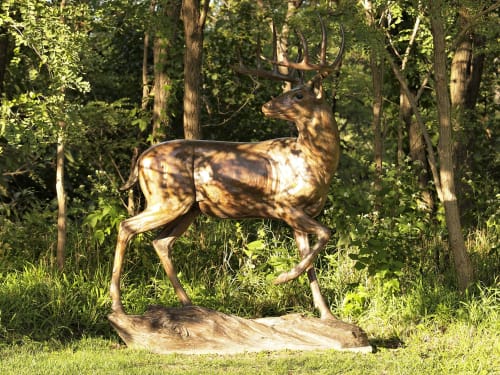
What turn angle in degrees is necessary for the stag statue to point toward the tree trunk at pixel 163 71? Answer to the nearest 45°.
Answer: approximately 90° to its left

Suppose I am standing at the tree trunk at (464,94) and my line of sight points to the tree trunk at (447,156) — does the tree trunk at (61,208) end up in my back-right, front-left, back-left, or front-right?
front-right

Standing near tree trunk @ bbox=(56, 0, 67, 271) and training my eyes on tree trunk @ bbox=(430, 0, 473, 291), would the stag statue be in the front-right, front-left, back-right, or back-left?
front-right

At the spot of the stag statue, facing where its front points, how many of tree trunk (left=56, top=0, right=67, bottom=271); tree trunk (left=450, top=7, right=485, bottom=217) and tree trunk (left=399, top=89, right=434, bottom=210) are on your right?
0

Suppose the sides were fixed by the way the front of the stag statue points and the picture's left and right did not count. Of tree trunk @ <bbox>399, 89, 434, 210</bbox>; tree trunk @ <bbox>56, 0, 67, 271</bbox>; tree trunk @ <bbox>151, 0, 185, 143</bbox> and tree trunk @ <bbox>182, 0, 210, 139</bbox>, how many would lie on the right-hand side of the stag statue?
0

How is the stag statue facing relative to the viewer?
to the viewer's right

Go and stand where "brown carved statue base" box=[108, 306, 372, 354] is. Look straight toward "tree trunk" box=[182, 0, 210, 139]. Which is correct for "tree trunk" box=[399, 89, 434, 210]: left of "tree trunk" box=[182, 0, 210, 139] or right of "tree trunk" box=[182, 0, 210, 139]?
right

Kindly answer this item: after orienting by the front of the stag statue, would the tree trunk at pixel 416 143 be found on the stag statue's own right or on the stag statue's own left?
on the stag statue's own left

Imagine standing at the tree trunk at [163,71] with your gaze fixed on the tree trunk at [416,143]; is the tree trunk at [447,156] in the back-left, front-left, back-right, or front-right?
front-right

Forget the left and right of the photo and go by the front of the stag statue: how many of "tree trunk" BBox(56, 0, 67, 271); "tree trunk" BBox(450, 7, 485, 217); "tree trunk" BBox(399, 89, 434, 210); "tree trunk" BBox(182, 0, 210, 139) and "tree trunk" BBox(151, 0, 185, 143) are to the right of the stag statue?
0

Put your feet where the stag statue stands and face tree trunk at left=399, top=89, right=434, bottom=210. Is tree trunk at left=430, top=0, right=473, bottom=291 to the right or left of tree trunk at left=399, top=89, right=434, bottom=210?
right

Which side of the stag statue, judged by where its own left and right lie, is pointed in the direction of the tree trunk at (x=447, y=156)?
front

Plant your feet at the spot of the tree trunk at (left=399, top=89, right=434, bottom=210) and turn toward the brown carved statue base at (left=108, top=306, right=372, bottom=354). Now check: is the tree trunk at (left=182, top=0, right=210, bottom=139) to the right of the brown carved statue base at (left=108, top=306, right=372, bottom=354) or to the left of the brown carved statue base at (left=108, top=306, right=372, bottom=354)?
right

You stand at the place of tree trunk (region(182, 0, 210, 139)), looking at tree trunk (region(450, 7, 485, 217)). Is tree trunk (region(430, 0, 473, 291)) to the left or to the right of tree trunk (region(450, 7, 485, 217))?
right

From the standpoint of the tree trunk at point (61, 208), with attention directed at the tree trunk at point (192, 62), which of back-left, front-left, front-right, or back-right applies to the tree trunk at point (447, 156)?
front-right

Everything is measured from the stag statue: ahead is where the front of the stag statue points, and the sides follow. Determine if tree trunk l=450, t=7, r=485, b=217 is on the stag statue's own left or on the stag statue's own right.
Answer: on the stag statue's own left

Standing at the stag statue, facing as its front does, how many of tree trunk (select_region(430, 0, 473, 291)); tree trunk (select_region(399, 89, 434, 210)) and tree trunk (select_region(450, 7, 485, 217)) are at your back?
0

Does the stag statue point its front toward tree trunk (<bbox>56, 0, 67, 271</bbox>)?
no
